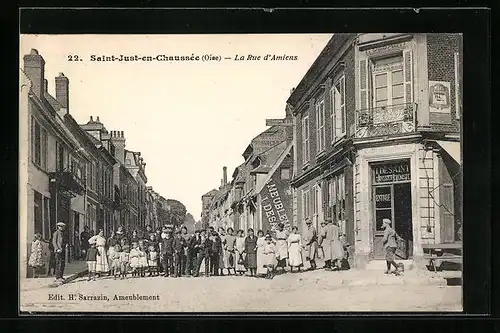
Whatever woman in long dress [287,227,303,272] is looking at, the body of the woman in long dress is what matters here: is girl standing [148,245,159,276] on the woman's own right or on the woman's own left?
on the woman's own right

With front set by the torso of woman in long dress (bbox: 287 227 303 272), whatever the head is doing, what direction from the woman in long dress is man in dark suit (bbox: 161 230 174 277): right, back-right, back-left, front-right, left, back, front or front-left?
right

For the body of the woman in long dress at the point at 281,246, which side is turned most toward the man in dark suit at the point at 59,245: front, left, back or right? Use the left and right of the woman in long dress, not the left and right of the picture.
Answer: right

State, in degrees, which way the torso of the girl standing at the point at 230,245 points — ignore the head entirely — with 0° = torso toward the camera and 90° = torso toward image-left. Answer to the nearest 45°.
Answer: approximately 0°
